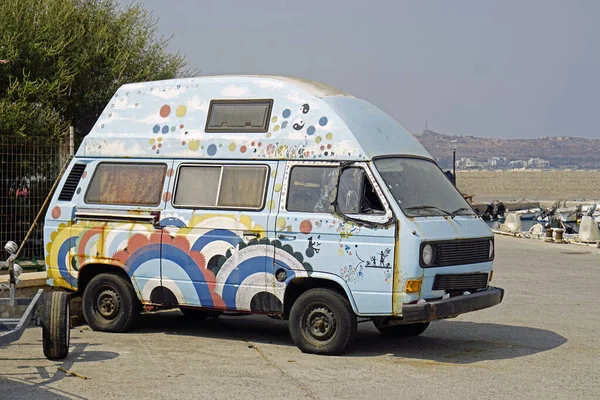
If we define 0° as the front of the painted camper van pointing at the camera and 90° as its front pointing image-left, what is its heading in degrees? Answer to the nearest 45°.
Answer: approximately 315°

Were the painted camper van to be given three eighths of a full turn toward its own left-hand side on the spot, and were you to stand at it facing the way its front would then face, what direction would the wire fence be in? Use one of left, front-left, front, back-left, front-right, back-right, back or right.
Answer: front-left

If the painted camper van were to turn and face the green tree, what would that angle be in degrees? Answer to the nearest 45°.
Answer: approximately 180°
